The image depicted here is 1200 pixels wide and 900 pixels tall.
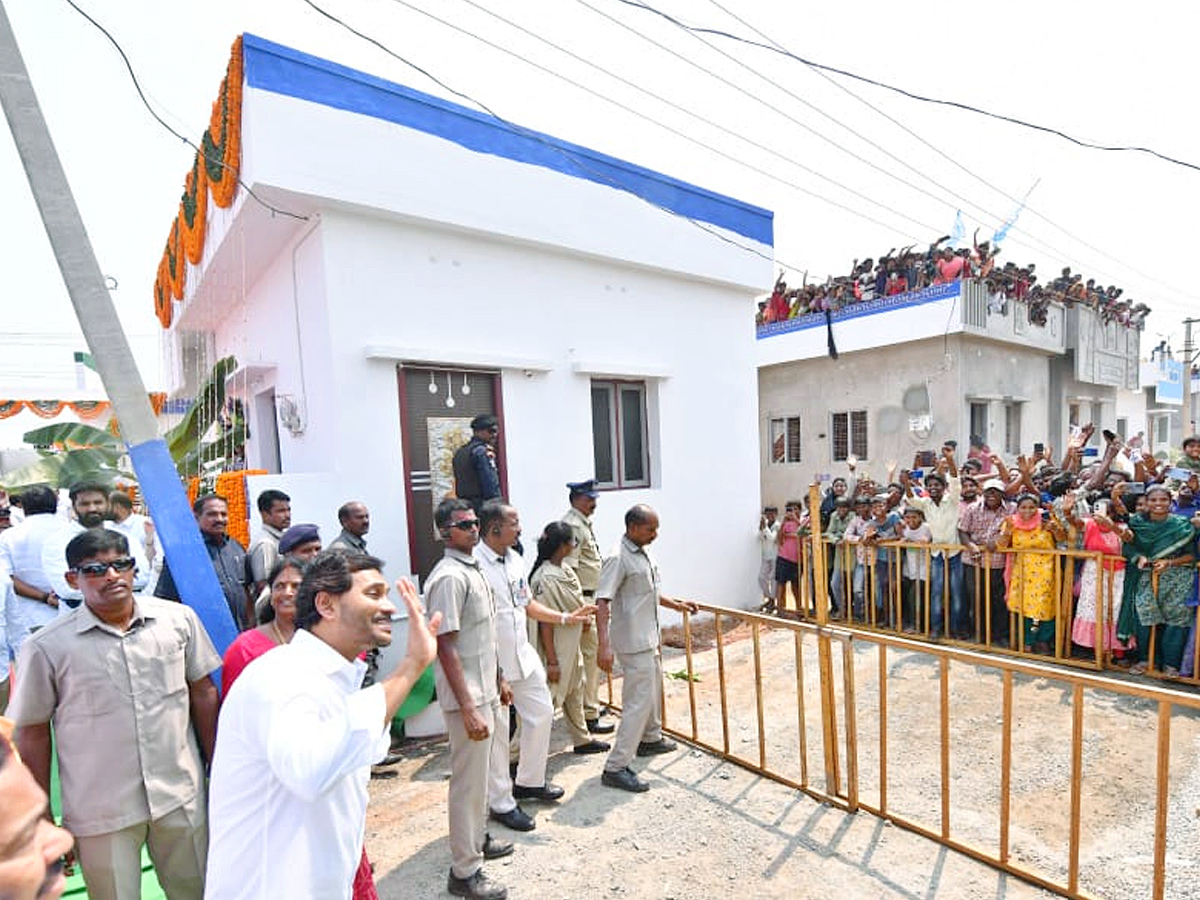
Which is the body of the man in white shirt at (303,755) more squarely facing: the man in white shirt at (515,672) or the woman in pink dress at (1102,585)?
the woman in pink dress

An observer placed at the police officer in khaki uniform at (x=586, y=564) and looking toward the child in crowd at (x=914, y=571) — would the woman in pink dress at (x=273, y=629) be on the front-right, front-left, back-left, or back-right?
back-right

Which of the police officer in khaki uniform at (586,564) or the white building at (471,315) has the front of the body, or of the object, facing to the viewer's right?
the police officer in khaki uniform

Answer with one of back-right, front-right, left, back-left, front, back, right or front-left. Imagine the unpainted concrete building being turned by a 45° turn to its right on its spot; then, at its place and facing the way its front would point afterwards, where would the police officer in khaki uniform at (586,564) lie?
front

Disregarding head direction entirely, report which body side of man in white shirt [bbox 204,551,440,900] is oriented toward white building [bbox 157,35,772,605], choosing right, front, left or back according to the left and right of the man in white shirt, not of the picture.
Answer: left

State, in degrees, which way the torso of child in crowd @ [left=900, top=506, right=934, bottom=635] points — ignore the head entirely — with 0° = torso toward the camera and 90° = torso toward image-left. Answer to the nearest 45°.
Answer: approximately 45°

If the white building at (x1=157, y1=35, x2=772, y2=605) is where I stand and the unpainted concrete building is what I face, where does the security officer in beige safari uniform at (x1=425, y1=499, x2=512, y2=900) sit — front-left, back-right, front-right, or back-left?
back-right

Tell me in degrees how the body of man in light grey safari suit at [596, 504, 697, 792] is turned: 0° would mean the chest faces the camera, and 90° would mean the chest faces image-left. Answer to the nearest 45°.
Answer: approximately 270°

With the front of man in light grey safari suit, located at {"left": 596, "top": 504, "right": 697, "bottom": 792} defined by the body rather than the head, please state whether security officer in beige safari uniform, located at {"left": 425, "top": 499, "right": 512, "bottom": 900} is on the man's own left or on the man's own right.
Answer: on the man's own right

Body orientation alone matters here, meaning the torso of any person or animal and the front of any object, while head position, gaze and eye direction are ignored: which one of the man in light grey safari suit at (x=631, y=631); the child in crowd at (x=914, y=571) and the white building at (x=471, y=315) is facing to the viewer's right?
the man in light grey safari suit

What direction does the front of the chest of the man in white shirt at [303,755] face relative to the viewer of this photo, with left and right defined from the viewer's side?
facing to the right of the viewer

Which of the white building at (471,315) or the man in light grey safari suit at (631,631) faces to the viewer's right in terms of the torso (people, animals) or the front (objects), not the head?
the man in light grey safari suit
